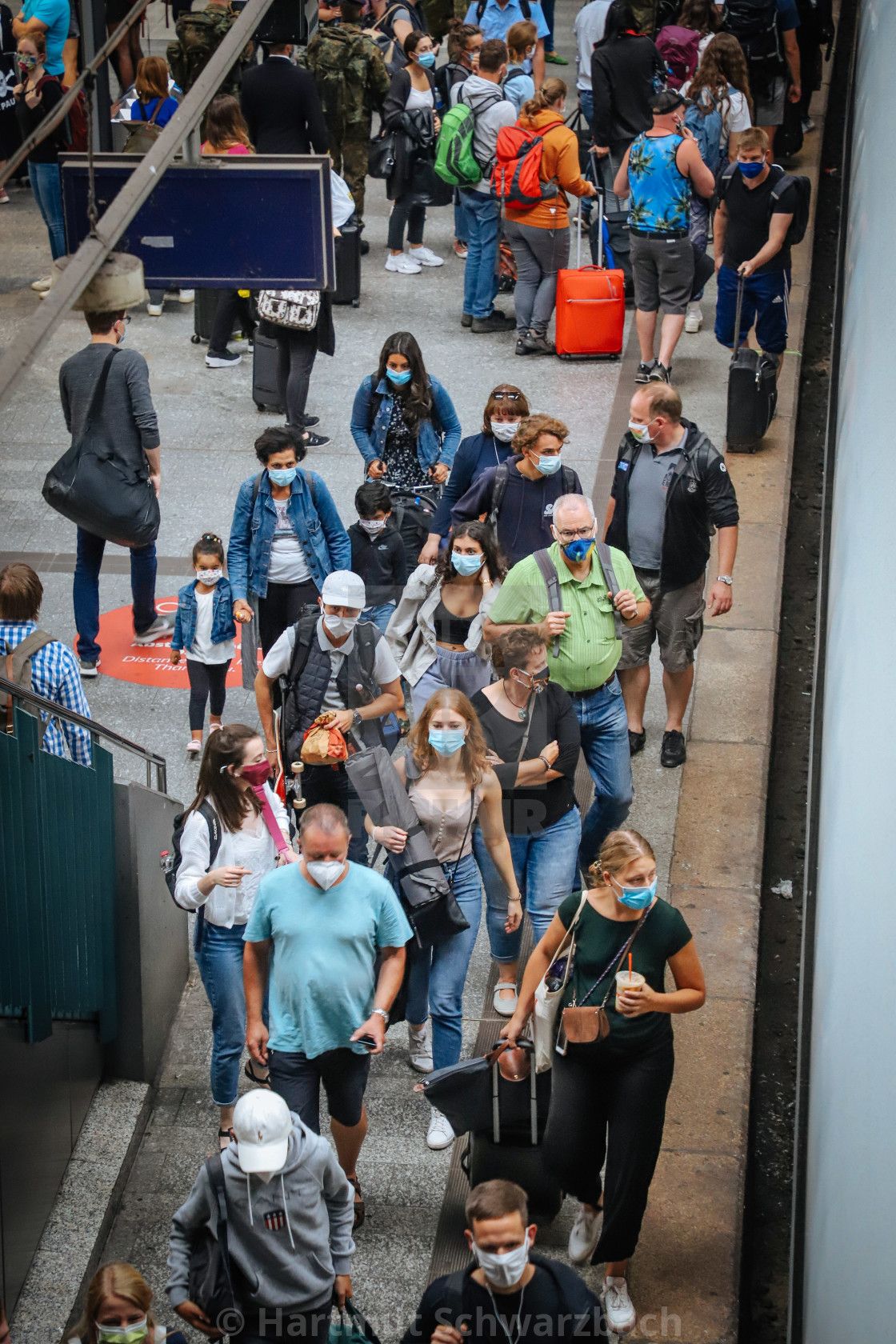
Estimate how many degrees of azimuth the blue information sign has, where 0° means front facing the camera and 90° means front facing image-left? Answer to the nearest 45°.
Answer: approximately 0°

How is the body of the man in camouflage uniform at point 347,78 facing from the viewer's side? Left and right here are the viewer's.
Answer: facing away from the viewer

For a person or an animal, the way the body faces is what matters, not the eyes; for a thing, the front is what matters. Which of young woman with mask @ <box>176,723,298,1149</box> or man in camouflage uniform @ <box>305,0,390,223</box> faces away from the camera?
the man in camouflage uniform

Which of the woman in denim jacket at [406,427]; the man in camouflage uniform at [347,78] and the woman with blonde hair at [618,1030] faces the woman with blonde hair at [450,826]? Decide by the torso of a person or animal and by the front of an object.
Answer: the woman in denim jacket

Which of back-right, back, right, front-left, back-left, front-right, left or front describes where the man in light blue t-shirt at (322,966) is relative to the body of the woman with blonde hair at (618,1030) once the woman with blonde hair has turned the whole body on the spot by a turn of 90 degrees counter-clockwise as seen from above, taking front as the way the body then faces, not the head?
back

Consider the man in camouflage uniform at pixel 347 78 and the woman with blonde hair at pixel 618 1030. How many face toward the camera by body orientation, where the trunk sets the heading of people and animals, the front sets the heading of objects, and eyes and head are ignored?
1

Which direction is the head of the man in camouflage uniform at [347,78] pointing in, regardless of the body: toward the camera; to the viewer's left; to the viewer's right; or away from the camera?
away from the camera

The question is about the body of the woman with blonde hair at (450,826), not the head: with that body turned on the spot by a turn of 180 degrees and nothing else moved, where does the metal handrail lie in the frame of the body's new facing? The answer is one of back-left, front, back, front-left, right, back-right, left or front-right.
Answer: left

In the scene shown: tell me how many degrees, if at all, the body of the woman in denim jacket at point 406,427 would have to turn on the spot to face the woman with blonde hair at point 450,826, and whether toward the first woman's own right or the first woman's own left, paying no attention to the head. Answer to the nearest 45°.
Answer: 0° — they already face them

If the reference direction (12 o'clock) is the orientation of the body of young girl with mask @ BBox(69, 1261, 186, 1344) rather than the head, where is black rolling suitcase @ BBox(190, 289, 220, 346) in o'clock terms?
The black rolling suitcase is roughly at 6 o'clock from the young girl with mask.

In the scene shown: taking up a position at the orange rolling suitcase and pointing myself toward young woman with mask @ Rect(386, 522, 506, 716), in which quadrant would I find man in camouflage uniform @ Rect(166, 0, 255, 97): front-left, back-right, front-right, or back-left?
back-right

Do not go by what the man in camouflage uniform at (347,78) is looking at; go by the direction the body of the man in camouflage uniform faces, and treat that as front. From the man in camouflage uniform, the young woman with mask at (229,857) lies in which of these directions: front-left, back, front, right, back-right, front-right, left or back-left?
back
